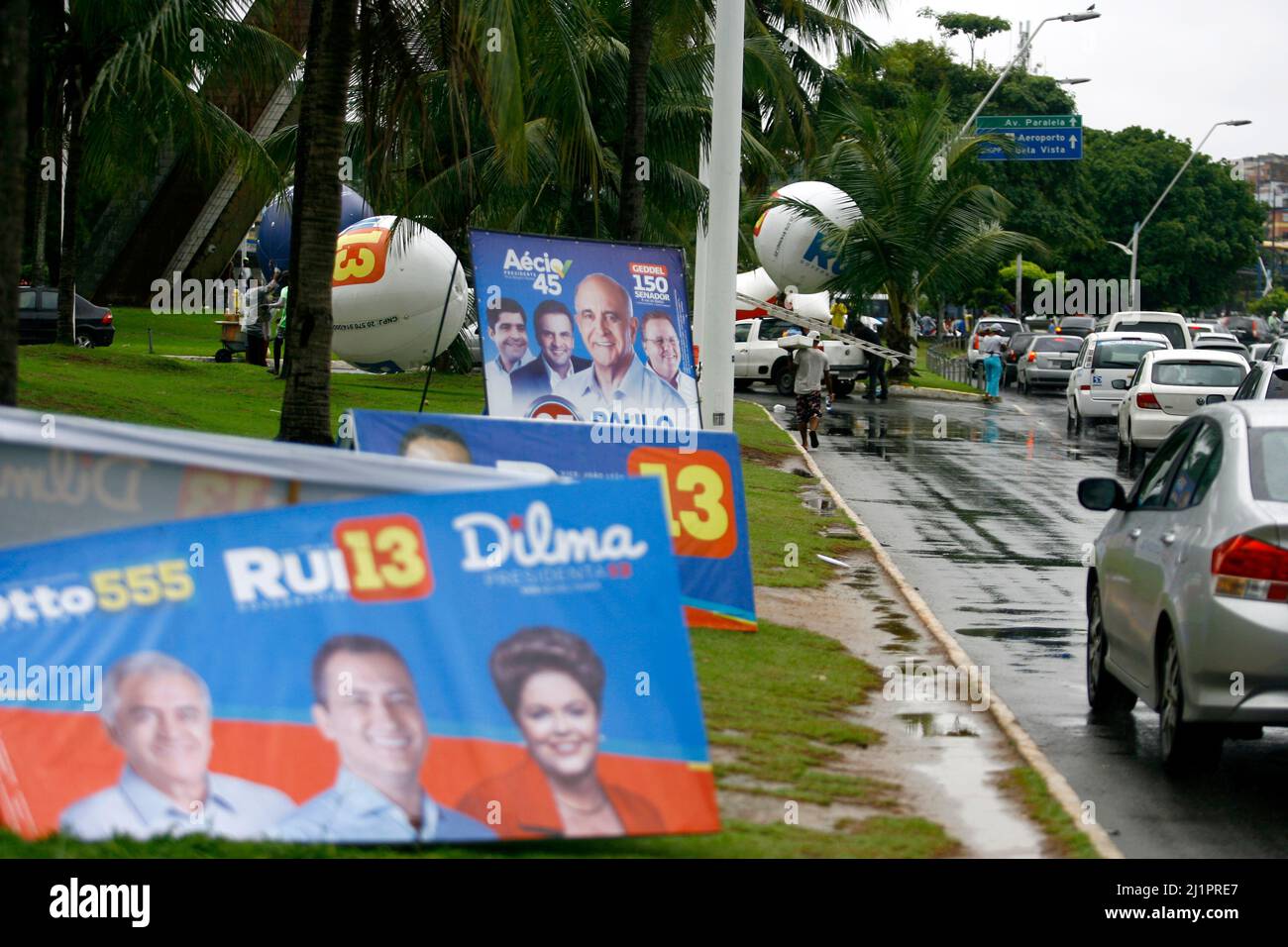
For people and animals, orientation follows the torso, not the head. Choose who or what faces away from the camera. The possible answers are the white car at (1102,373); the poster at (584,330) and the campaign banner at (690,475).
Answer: the white car

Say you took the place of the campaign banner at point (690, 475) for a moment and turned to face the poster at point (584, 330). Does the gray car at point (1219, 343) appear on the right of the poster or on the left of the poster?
right

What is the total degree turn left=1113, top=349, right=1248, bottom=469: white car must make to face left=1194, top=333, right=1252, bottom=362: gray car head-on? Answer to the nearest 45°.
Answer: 0° — it already faces it

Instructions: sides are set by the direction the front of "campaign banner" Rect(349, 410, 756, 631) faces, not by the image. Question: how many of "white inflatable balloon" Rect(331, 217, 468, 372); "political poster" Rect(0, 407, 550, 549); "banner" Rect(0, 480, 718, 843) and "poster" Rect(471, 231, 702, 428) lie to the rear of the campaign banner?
2

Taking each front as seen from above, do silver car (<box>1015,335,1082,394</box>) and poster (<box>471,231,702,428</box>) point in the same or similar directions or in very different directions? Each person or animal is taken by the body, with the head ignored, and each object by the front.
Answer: very different directions

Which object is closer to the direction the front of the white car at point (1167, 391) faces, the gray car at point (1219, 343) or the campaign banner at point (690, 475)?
the gray car

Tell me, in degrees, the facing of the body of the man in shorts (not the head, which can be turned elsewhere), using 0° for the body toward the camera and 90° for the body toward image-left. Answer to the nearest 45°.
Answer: approximately 180°

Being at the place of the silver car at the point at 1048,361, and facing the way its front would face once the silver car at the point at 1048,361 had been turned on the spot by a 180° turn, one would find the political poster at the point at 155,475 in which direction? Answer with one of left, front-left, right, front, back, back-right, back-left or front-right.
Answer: front

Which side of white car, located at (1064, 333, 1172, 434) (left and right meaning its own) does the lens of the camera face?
back

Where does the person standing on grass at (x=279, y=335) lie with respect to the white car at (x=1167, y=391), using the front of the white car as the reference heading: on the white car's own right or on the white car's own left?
on the white car's own left

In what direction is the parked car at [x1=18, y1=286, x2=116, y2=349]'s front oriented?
to the viewer's left

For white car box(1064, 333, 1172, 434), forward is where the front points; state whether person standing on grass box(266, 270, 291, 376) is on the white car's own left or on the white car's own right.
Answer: on the white car's own left

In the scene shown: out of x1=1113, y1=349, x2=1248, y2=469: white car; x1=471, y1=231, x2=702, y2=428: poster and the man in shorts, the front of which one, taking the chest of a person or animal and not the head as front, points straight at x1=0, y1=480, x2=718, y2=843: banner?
the poster

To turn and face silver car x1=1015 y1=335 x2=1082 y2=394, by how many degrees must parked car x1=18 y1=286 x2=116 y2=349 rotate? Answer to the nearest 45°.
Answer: approximately 180°

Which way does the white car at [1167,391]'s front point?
away from the camera

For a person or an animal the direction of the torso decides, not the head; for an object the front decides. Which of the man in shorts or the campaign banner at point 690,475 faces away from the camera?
the man in shorts
